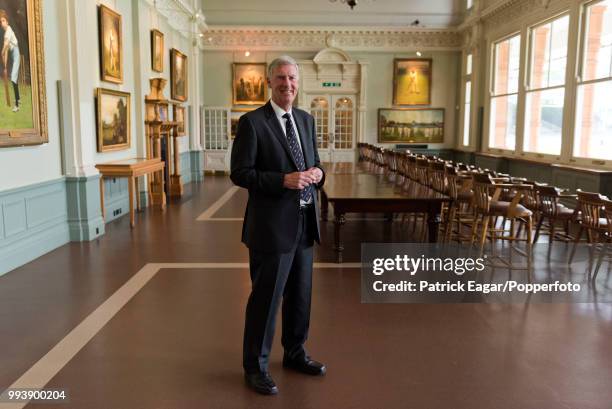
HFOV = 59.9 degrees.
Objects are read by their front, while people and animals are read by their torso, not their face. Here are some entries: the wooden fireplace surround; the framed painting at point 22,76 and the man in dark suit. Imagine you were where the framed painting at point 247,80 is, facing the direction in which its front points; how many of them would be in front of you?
3

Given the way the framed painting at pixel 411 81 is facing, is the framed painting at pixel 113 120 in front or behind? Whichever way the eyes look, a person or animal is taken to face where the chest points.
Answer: in front

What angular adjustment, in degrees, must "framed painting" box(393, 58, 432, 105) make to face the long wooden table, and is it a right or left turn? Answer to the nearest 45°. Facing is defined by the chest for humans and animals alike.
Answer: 0° — it already faces it

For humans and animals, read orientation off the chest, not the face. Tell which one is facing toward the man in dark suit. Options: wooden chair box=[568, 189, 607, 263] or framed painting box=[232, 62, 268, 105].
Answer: the framed painting

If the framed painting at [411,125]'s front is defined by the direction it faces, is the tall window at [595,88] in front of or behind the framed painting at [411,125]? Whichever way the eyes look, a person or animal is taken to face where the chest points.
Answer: in front

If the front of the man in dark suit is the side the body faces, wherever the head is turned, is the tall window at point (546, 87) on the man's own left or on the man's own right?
on the man's own left

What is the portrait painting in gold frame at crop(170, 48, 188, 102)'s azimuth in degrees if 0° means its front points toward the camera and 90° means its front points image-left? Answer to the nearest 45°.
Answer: approximately 315°

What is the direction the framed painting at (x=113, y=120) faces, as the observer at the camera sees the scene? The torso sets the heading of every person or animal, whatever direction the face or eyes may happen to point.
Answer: facing the viewer and to the right of the viewer

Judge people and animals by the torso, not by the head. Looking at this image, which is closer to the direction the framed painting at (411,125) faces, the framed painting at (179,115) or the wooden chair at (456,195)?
the wooden chair

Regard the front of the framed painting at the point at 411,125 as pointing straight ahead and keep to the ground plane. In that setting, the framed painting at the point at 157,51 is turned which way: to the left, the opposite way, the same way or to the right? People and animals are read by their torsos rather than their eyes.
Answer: to the left

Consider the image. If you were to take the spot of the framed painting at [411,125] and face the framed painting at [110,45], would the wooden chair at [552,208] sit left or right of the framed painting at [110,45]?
left

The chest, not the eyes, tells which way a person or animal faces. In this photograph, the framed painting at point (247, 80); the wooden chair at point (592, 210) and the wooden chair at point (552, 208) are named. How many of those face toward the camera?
1

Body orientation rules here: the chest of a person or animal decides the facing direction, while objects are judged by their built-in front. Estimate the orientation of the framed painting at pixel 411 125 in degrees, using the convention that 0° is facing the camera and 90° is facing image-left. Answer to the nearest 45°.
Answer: approximately 0°
